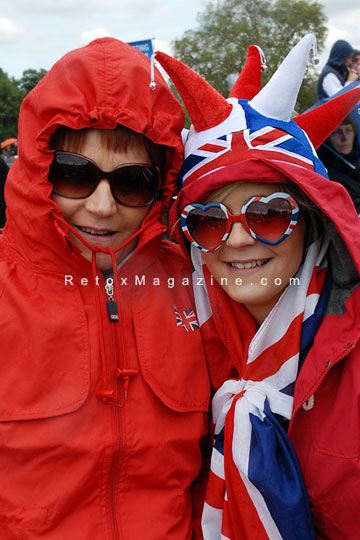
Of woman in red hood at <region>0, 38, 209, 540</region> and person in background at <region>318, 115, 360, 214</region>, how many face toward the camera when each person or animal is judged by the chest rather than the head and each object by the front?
2

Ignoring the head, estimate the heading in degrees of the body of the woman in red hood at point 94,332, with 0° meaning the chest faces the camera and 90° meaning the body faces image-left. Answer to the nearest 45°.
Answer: approximately 0°
